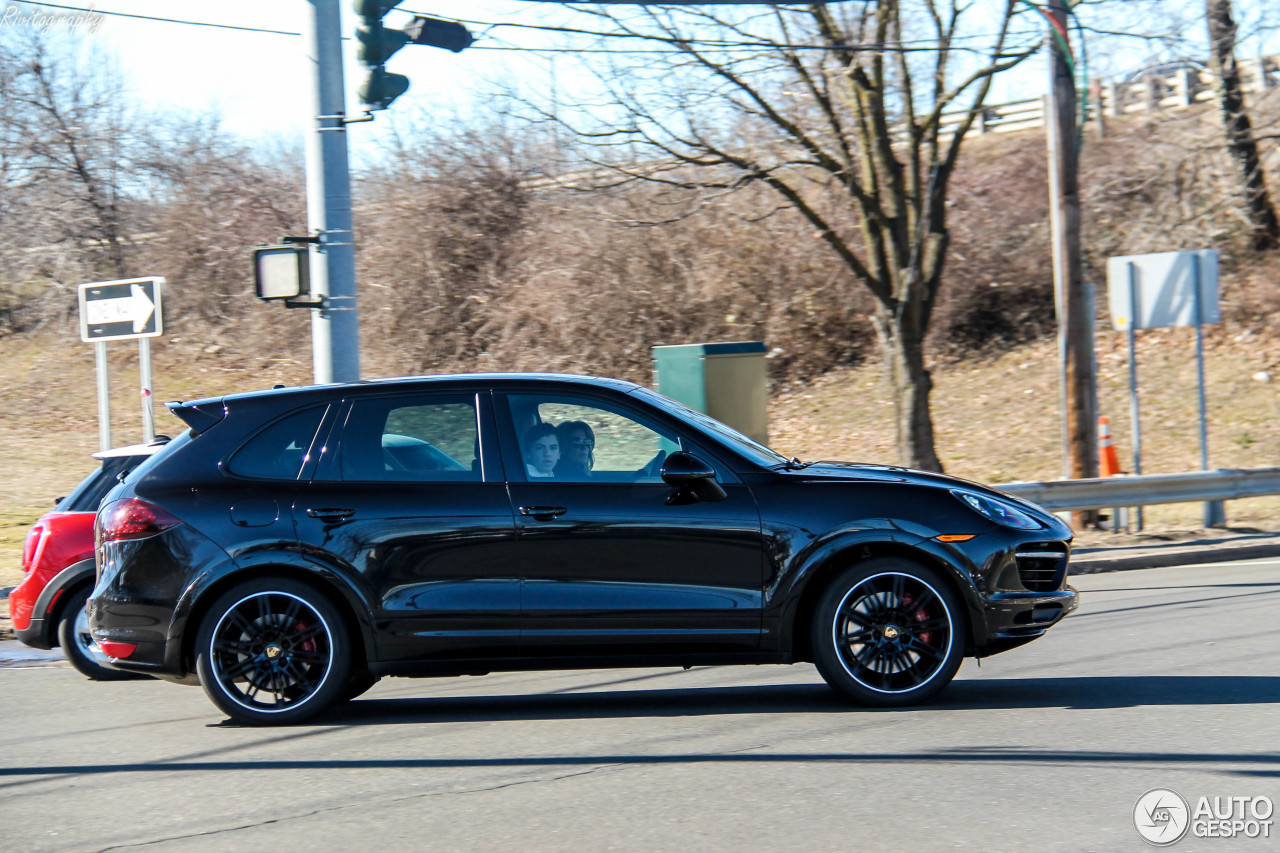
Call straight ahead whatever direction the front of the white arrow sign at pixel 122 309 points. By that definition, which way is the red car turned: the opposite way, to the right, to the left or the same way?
to the left

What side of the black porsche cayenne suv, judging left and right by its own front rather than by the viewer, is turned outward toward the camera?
right

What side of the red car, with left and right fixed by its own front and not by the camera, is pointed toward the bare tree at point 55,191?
left

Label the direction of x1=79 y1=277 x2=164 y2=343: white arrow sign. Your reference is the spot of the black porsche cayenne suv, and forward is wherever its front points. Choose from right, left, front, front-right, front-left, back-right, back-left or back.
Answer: back-left

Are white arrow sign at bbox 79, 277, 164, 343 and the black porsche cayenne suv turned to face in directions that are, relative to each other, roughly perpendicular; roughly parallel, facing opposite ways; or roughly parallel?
roughly perpendicular

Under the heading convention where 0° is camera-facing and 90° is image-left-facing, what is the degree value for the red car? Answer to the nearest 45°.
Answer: approximately 270°

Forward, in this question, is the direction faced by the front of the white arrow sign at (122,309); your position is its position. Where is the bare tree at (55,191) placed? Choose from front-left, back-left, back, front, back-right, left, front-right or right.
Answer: back

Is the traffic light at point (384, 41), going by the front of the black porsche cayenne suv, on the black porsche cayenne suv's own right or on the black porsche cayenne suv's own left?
on the black porsche cayenne suv's own left
